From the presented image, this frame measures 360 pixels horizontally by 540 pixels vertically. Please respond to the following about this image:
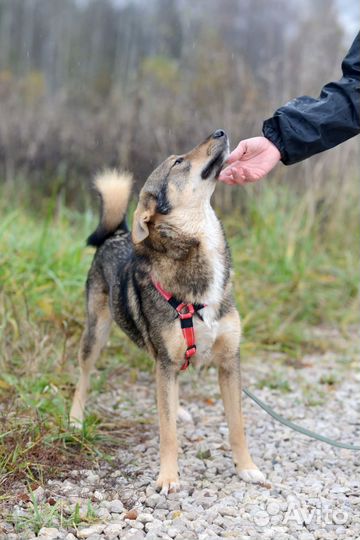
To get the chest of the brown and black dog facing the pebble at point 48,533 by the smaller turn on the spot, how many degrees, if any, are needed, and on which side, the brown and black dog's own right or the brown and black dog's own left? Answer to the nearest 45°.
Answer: approximately 90° to the brown and black dog's own right

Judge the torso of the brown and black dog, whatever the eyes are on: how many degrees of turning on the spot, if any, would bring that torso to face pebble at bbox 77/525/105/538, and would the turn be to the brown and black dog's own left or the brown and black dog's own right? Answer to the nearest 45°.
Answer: approximately 90° to the brown and black dog's own right

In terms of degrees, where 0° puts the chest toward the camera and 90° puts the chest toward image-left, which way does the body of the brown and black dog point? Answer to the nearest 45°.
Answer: approximately 315°

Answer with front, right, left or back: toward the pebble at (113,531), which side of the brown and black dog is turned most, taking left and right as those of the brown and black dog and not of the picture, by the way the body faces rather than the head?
right
